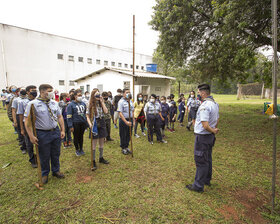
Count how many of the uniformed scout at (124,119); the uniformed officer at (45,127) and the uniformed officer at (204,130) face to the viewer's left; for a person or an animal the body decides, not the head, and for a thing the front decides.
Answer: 1

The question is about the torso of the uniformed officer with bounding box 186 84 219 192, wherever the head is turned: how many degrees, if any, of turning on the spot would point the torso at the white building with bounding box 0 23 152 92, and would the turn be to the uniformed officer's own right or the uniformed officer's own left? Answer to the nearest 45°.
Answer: approximately 45° to the uniformed officer's own right

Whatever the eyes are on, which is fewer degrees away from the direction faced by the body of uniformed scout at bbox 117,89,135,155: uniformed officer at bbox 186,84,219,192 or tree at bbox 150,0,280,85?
the uniformed officer

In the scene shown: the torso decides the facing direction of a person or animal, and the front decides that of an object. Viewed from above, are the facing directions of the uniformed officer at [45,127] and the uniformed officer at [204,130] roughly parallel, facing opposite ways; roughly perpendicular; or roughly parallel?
roughly parallel, facing opposite ways

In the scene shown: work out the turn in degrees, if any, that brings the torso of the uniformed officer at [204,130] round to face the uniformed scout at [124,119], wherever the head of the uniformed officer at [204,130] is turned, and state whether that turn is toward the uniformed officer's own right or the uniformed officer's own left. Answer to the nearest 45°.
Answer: approximately 45° to the uniformed officer's own right

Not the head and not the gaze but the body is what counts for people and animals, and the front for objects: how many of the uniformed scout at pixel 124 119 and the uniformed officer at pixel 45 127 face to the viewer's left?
0

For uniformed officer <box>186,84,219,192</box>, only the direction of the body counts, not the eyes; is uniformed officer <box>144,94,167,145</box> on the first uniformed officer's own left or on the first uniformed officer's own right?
on the first uniformed officer's own right

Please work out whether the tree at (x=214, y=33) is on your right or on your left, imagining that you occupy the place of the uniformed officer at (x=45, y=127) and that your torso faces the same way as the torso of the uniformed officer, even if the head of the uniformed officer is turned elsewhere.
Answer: on your left

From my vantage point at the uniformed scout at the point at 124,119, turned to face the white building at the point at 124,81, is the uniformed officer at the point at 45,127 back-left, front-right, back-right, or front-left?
back-left

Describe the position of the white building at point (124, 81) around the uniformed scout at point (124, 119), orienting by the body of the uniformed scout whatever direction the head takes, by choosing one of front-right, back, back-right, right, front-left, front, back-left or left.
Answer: back-left

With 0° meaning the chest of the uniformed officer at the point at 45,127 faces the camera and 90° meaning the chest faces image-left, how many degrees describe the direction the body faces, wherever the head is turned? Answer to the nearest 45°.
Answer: approximately 315°

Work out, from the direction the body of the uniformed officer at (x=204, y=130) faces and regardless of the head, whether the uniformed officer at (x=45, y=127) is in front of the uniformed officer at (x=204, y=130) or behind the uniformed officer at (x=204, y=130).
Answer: in front

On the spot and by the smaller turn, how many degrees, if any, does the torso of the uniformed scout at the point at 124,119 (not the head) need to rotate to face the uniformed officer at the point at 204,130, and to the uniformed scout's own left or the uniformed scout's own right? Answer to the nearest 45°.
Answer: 0° — they already face them

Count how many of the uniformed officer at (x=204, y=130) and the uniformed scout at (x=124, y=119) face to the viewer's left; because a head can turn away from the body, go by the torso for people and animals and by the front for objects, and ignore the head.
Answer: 1

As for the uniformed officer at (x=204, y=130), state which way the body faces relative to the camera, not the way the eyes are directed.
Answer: to the viewer's left

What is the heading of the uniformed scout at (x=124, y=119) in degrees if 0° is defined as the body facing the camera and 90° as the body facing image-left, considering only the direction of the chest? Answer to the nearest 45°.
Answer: approximately 315°

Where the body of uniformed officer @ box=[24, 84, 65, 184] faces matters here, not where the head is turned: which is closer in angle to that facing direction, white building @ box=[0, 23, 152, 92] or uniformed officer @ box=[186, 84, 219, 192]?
the uniformed officer

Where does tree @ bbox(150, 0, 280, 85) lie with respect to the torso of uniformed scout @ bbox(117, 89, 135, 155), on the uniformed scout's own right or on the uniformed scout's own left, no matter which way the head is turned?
on the uniformed scout's own left
